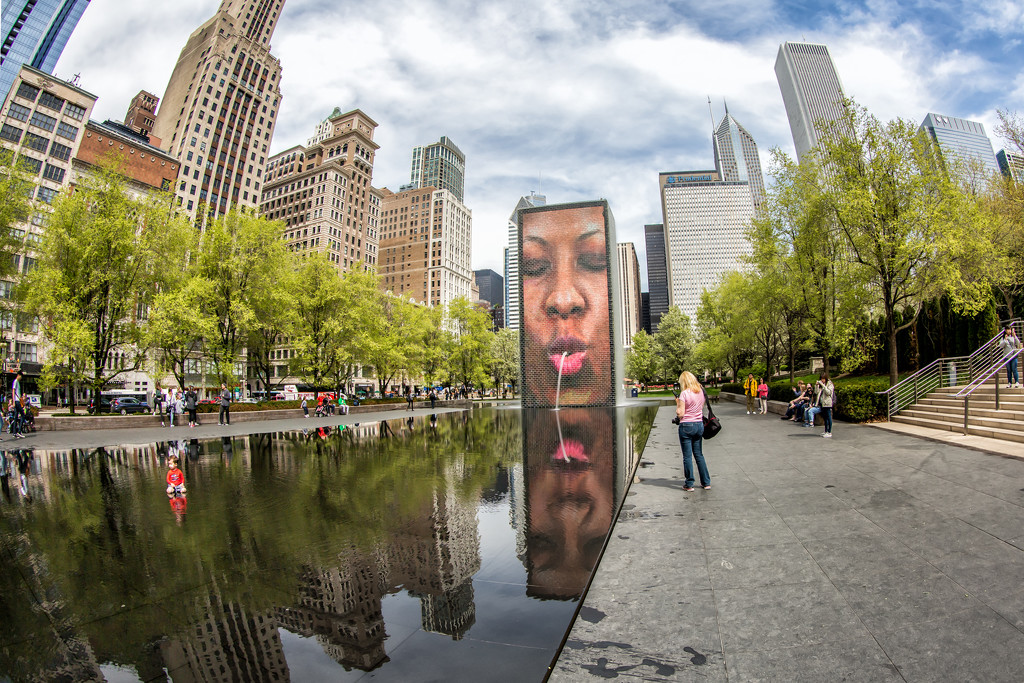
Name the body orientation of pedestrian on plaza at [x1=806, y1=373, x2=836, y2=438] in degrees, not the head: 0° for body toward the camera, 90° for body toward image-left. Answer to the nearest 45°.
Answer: approximately 45°

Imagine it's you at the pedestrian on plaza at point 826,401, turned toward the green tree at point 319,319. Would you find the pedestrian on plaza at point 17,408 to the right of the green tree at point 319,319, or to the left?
left

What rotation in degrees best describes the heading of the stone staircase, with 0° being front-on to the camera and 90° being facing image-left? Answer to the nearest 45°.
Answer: approximately 45°

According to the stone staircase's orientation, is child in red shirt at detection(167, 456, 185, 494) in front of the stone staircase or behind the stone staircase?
in front

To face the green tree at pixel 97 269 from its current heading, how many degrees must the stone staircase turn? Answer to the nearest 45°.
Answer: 0° — it already faces it

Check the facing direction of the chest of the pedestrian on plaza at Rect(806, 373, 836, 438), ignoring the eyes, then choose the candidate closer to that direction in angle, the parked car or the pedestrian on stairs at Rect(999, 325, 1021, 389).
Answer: the parked car

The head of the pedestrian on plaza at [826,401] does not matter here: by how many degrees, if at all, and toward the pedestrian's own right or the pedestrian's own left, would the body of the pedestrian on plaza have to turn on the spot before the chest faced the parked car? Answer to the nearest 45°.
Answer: approximately 45° to the pedestrian's own right

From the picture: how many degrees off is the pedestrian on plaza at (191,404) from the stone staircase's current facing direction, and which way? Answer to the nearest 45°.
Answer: approximately 45° to its right

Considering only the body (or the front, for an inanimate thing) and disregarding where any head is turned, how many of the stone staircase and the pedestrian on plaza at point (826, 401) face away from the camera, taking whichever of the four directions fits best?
0

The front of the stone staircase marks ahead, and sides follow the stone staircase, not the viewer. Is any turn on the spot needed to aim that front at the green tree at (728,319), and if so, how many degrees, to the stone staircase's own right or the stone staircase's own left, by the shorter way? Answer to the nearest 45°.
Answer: approximately 90° to the stone staircase's own right
